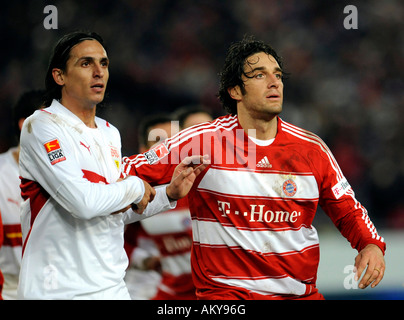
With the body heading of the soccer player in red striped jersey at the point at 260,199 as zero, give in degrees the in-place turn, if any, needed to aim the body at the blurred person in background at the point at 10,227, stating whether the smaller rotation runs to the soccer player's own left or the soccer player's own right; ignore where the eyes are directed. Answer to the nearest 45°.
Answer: approximately 90° to the soccer player's own right

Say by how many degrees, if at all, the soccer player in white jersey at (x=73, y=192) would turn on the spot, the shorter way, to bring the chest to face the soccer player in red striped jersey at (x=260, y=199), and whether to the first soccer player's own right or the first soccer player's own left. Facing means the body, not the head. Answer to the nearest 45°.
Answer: approximately 90° to the first soccer player's own left

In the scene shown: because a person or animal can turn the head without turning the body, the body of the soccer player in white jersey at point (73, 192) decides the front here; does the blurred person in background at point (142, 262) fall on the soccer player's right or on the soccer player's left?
on the soccer player's left

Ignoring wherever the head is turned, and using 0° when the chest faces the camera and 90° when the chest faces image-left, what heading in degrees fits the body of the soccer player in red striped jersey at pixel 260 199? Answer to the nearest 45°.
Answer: approximately 0°

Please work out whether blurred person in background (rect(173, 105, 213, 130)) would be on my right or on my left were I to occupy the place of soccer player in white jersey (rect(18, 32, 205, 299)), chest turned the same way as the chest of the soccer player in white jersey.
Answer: on my left

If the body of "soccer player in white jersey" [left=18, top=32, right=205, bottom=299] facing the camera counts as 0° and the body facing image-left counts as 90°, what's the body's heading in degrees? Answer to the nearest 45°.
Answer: approximately 315°
